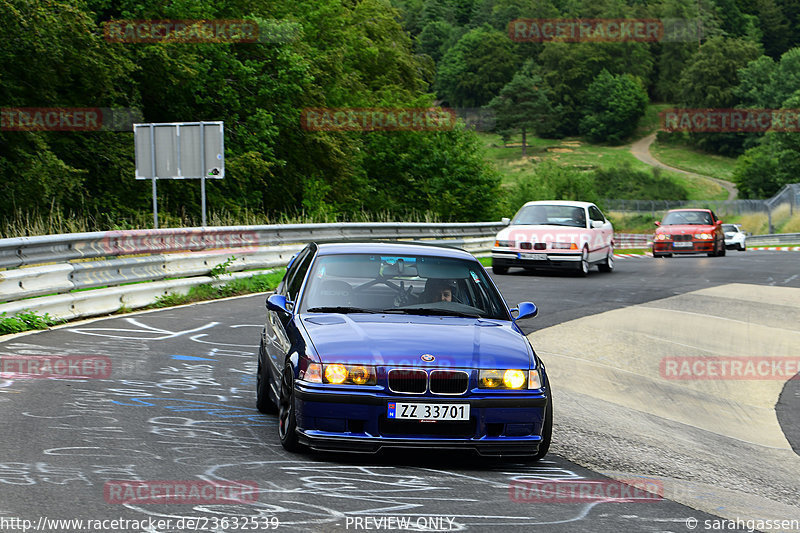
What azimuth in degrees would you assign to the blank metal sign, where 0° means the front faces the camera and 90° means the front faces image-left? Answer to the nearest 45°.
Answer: approximately 180°

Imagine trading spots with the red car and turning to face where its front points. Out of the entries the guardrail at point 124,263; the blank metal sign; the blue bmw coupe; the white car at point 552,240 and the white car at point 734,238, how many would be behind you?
1

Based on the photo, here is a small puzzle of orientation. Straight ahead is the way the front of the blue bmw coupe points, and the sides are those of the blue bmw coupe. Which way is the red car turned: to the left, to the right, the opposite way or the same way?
the same way

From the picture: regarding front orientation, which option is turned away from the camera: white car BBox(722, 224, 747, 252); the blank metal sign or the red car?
the blank metal sign

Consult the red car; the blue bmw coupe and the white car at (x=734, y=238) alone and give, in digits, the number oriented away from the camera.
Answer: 0

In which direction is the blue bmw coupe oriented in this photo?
toward the camera

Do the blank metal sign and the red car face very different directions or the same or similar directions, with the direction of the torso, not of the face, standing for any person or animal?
very different directions

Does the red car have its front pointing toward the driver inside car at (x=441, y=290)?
yes

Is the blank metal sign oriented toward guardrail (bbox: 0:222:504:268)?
no

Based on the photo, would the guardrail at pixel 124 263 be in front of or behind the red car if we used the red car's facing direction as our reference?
in front

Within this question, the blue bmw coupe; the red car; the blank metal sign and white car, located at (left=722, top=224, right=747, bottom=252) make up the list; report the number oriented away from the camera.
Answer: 1

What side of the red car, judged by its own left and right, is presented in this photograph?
front

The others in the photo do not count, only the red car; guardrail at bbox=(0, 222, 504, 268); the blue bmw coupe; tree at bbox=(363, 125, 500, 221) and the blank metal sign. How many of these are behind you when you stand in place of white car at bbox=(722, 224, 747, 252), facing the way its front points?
0
